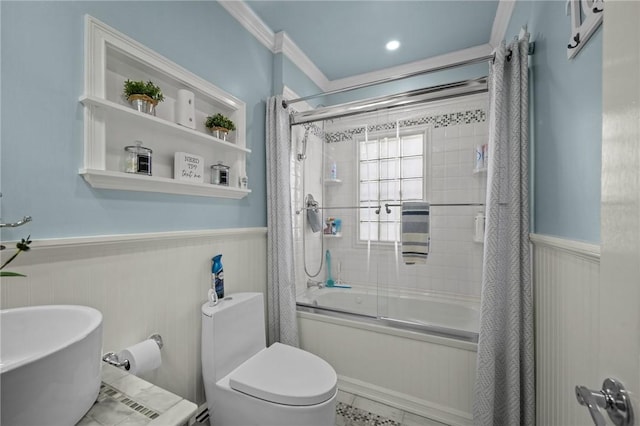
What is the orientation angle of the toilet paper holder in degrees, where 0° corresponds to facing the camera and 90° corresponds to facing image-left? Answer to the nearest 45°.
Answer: approximately 315°

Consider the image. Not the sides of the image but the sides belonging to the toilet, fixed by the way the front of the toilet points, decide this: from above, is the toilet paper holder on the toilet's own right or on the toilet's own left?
on the toilet's own right

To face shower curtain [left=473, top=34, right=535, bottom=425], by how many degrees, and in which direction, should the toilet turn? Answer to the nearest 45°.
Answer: approximately 45° to its left

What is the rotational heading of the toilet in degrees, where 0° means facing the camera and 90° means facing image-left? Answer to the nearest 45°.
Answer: approximately 315°
